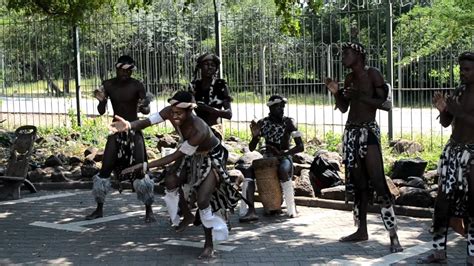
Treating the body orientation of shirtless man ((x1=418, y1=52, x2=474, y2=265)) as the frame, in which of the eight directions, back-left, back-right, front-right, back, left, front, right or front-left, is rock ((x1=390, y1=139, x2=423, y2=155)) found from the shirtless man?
back-right

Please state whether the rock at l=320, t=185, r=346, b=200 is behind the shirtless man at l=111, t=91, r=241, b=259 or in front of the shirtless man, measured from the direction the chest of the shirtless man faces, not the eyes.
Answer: behind

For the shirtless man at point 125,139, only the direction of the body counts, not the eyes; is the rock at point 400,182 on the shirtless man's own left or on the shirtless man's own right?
on the shirtless man's own left

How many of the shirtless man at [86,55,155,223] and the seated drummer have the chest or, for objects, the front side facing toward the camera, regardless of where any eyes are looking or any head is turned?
2

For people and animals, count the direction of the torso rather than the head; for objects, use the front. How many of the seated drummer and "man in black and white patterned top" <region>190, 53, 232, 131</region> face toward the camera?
2

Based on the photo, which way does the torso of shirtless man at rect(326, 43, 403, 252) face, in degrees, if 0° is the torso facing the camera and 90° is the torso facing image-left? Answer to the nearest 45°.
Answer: approximately 45°

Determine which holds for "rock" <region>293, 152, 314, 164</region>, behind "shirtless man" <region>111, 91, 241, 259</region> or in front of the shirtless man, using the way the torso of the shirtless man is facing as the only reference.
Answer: behind

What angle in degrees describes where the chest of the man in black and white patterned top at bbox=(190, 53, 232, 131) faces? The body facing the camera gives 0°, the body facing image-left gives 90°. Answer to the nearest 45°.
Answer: approximately 0°

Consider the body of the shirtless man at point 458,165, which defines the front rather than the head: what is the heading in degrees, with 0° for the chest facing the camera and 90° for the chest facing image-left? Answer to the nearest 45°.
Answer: approximately 45°

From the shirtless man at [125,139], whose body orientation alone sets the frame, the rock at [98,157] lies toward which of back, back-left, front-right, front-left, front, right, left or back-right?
back
